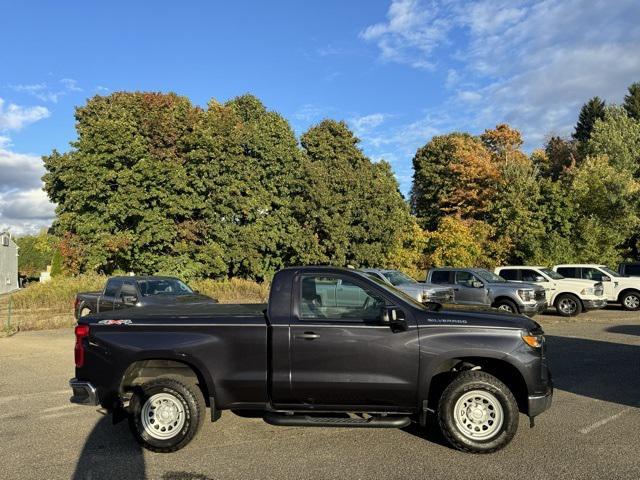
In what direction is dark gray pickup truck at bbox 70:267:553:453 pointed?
to the viewer's right

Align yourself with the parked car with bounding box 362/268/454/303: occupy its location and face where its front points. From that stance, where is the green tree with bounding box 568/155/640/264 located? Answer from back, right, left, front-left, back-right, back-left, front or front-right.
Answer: left

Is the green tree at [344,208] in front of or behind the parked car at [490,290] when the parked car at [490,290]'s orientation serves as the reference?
behind

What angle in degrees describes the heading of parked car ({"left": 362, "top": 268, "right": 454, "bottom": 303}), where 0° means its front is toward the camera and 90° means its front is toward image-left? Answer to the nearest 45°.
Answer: approximately 315°

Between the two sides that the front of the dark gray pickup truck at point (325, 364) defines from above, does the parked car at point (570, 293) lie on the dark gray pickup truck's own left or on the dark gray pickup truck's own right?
on the dark gray pickup truck's own left

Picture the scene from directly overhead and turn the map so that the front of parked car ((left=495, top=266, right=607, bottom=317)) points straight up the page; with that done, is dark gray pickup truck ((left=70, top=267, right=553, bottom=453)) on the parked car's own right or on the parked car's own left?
on the parked car's own right

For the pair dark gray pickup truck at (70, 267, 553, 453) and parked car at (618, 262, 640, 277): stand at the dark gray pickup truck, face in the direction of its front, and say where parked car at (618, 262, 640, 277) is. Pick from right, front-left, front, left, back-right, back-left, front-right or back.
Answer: front-left

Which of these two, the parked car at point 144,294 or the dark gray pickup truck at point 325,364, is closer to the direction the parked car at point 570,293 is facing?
the dark gray pickup truck

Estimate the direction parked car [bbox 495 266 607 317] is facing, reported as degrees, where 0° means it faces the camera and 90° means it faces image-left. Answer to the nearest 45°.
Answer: approximately 315°

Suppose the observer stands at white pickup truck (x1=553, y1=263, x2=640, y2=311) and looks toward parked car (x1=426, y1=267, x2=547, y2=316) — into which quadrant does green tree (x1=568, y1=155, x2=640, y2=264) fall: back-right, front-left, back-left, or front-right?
back-right

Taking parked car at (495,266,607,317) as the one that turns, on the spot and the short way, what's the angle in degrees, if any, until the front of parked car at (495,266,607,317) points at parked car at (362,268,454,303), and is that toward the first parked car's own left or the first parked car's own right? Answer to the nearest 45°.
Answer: approximately 90° to the first parked car's own right
